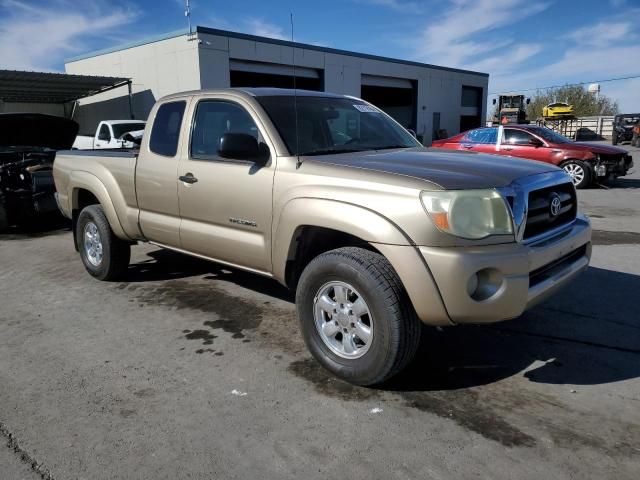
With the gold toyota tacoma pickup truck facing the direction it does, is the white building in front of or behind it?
behind

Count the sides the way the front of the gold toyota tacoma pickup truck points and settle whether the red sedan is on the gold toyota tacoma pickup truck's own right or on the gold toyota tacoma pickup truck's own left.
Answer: on the gold toyota tacoma pickup truck's own left

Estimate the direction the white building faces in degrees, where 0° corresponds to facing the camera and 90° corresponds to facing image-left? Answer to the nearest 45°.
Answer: approximately 315°

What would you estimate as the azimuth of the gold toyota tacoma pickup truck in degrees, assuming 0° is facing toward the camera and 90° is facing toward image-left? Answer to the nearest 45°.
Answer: approximately 315°

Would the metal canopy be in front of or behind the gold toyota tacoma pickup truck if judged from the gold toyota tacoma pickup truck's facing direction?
behind
